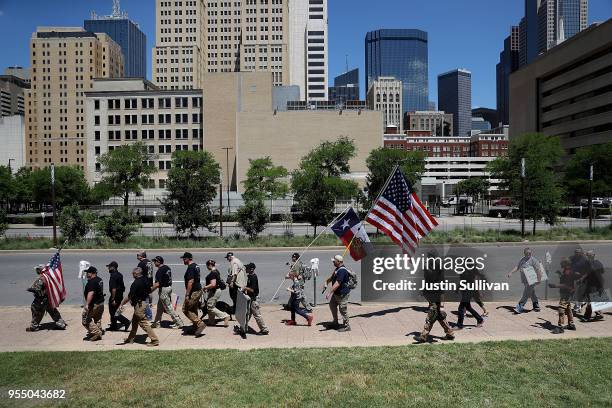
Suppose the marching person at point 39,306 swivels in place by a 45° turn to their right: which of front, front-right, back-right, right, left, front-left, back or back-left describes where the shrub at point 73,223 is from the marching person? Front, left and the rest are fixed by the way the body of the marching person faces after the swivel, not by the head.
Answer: front-right

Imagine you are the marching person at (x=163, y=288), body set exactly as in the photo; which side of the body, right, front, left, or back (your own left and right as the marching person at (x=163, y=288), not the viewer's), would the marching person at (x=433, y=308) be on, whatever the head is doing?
back

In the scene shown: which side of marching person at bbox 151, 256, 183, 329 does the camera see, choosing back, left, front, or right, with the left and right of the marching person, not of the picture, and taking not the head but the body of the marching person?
left

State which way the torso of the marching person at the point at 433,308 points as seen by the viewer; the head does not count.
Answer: to the viewer's left

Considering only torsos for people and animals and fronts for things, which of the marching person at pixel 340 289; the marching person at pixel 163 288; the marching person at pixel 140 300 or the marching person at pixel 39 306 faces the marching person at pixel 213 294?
the marching person at pixel 340 289

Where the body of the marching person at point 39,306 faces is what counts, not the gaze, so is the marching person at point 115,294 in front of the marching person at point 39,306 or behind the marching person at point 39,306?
behind

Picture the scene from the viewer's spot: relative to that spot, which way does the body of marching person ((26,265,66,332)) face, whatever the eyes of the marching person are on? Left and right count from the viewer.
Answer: facing to the left of the viewer

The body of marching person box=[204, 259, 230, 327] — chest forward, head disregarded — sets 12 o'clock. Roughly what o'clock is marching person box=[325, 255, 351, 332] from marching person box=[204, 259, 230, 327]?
marching person box=[325, 255, 351, 332] is roughly at 7 o'clock from marching person box=[204, 259, 230, 327].

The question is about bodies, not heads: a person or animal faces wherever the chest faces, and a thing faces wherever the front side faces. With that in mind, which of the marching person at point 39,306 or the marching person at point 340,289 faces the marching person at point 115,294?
the marching person at point 340,289

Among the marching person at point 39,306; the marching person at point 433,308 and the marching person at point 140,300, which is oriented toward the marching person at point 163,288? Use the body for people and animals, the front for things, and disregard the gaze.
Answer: the marching person at point 433,308

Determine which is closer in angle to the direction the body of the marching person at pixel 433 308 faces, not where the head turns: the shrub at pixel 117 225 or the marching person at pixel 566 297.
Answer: the shrub

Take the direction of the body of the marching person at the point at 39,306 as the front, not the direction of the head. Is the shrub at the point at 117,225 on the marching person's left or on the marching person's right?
on the marching person's right

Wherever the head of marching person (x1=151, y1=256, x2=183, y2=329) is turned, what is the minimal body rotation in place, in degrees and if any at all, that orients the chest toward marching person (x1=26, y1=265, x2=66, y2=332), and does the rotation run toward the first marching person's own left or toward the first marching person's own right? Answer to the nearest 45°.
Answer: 0° — they already face them

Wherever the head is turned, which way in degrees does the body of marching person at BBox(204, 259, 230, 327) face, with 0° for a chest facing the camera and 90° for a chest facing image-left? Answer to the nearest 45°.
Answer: approximately 90°

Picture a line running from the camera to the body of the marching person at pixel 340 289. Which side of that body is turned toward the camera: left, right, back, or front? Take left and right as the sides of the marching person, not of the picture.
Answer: left

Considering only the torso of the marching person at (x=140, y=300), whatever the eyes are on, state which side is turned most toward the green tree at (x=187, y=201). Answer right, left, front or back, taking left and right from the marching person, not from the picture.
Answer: right
